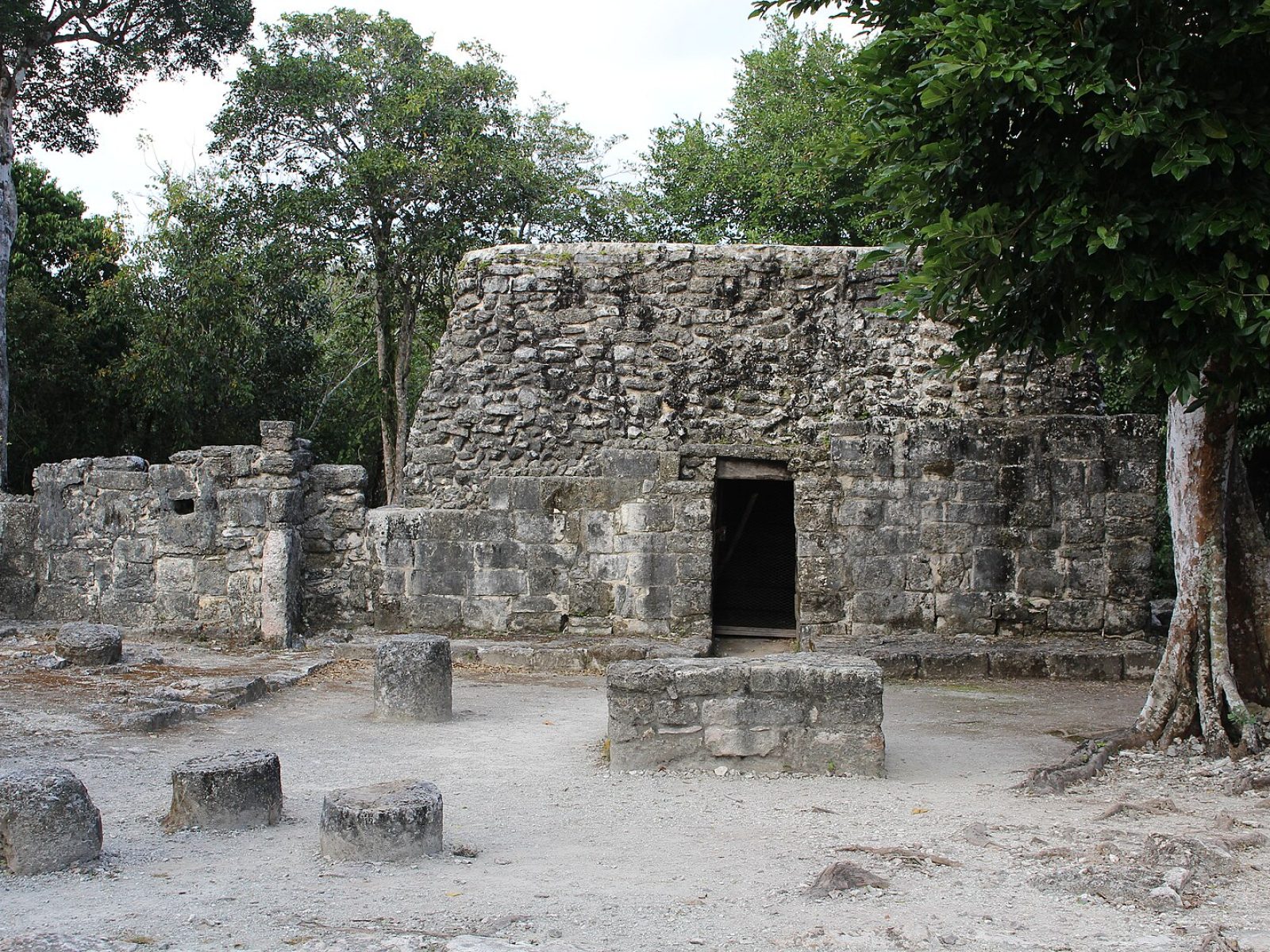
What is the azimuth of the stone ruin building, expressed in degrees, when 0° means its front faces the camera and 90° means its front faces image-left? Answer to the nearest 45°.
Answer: approximately 0°

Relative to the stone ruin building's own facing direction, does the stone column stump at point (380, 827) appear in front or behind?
in front

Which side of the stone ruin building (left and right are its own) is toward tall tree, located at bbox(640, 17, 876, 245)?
back

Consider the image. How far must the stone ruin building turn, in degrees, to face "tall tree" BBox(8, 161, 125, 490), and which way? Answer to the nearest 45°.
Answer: approximately 135° to its right

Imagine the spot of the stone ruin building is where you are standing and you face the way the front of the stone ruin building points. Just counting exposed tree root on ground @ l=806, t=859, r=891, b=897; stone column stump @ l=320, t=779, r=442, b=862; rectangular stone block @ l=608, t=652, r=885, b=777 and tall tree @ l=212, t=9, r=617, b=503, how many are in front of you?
3

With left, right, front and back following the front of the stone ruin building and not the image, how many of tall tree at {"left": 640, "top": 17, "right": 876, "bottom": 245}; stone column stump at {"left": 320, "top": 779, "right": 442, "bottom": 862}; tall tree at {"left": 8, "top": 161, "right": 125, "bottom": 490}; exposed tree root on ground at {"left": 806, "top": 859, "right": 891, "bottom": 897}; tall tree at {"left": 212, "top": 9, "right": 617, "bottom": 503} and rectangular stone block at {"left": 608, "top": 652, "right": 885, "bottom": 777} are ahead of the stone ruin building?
3

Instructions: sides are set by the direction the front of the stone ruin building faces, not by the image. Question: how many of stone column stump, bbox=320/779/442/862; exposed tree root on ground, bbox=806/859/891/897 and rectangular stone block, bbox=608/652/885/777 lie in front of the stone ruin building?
3

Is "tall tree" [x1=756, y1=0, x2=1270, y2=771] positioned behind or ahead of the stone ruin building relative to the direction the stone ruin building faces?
ahead

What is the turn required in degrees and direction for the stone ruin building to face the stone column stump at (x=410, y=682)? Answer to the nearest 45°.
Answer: approximately 45° to its right

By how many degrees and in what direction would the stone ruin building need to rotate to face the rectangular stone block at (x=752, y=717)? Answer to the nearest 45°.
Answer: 0° — it already faces it

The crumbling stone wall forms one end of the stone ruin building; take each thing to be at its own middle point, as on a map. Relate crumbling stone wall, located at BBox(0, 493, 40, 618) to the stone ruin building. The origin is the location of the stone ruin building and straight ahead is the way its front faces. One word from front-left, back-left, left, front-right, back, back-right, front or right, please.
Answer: right

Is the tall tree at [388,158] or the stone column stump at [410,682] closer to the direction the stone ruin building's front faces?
the stone column stump

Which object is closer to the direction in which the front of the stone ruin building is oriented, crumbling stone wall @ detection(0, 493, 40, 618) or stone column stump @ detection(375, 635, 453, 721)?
the stone column stump

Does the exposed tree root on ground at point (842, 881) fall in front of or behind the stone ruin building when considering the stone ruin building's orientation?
in front
